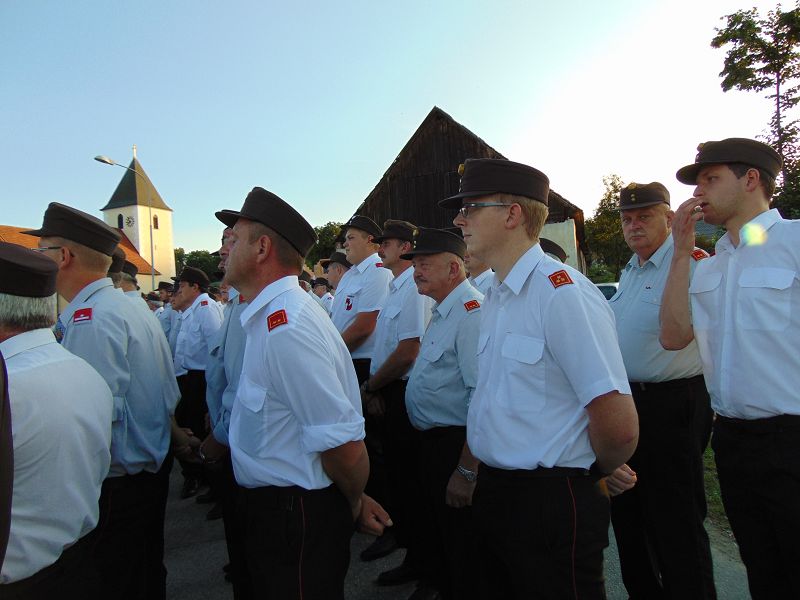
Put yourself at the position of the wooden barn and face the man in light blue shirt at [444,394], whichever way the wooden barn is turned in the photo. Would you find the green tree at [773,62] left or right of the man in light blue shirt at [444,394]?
left

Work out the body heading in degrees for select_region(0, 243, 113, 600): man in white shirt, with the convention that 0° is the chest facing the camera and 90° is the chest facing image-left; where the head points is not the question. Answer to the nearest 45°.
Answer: approximately 135°

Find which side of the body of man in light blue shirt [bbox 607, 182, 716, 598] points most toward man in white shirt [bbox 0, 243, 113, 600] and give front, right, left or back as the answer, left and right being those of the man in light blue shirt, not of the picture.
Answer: front

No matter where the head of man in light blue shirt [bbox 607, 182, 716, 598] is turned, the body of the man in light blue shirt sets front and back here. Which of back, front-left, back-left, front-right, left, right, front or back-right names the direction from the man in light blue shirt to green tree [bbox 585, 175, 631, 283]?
back-right

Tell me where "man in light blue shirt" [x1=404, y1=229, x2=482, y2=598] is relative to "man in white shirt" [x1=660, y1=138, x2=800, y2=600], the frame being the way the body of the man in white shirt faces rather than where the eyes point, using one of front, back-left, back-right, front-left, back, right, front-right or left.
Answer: front-right

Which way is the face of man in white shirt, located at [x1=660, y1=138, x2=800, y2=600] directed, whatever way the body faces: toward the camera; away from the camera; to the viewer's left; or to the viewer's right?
to the viewer's left

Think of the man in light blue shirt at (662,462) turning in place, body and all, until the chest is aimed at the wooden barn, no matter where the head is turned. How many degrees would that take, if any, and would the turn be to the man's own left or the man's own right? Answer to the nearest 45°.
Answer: approximately 90° to the man's own right

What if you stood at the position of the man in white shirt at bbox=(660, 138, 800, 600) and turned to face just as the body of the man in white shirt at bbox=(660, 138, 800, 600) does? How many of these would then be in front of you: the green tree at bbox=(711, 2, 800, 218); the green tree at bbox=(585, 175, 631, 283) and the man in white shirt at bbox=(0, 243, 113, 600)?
1

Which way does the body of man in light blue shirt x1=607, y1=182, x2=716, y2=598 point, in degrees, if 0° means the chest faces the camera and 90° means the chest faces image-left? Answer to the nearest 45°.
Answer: approximately 45°

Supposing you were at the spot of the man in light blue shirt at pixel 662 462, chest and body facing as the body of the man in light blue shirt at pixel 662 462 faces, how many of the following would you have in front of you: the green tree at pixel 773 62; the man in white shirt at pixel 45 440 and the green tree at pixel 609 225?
1

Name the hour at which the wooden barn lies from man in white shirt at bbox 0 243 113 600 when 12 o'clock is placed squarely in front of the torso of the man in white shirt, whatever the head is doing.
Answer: The wooden barn is roughly at 3 o'clock from the man in white shirt.
